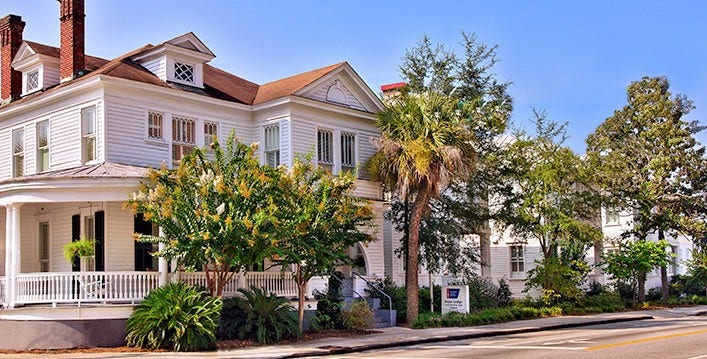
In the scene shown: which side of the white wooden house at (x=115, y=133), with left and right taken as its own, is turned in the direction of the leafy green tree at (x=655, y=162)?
left

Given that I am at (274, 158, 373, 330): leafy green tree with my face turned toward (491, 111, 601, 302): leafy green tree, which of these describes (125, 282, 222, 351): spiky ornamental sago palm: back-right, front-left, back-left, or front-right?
back-left

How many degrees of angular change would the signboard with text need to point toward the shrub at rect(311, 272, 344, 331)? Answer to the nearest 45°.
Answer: approximately 45° to its right

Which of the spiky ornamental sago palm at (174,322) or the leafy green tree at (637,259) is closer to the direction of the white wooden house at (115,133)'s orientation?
the spiky ornamental sago palm

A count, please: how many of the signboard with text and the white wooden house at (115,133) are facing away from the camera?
0

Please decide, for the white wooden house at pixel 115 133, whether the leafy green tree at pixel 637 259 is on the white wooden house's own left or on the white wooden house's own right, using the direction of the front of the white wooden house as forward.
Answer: on the white wooden house's own left

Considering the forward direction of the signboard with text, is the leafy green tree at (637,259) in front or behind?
behind

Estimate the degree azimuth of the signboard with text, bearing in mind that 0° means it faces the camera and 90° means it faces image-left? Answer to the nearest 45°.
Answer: approximately 0°

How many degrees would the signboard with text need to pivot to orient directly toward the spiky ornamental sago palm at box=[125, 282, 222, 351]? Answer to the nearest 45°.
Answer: approximately 45° to its right
